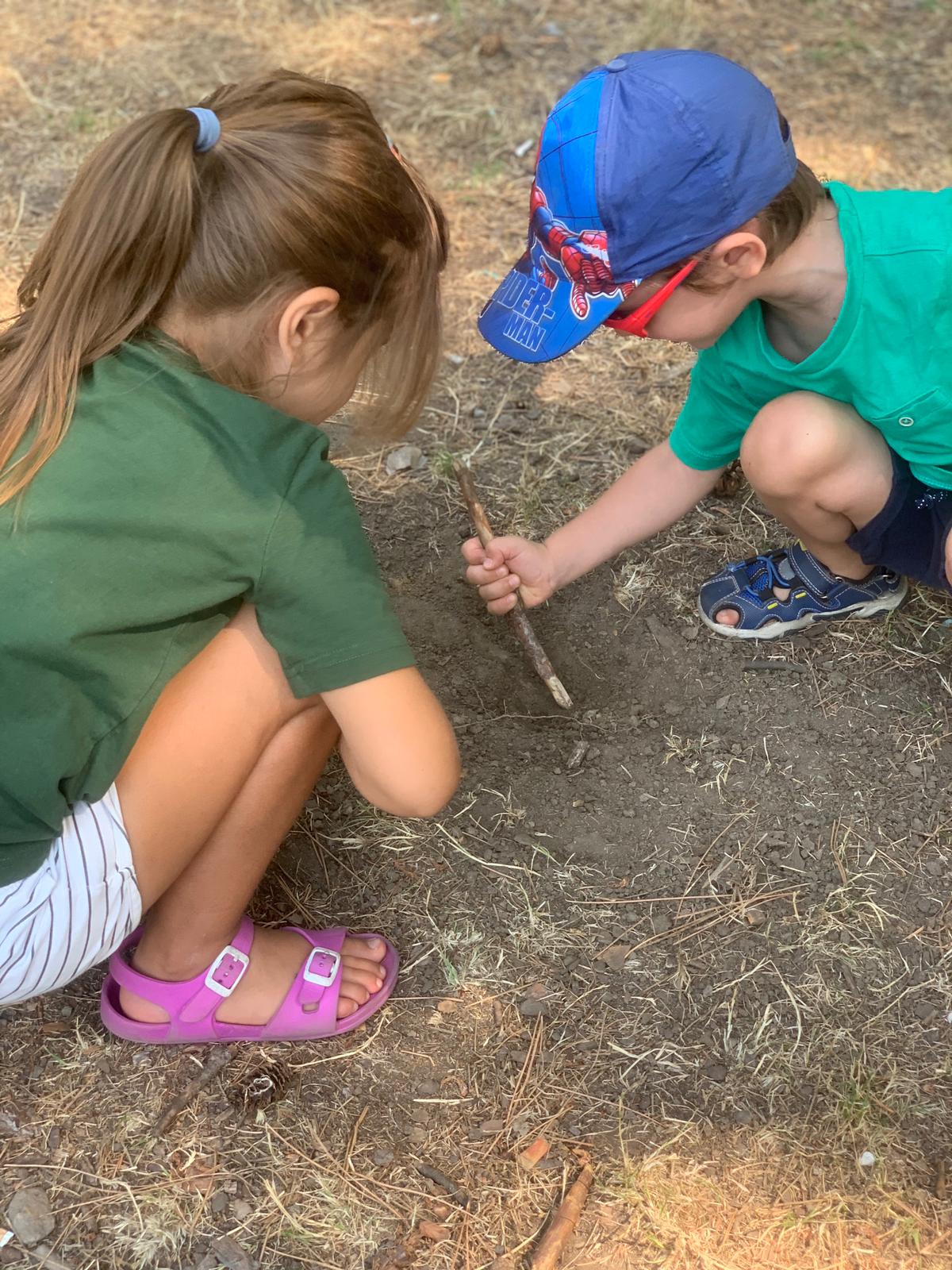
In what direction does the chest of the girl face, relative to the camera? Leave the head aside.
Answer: to the viewer's right

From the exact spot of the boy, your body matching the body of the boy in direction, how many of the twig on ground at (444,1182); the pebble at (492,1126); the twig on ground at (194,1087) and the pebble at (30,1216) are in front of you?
4

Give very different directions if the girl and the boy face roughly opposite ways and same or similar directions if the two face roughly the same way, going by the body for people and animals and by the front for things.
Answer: very different directions

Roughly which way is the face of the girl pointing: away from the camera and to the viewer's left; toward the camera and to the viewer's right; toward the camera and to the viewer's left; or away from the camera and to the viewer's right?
away from the camera and to the viewer's right

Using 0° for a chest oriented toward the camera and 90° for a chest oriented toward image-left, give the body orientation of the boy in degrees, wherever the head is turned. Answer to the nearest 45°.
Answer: approximately 45°

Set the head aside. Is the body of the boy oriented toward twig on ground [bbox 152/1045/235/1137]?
yes

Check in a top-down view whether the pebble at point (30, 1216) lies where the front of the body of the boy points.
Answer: yes

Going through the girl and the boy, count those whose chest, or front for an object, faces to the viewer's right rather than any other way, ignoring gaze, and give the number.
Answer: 1
